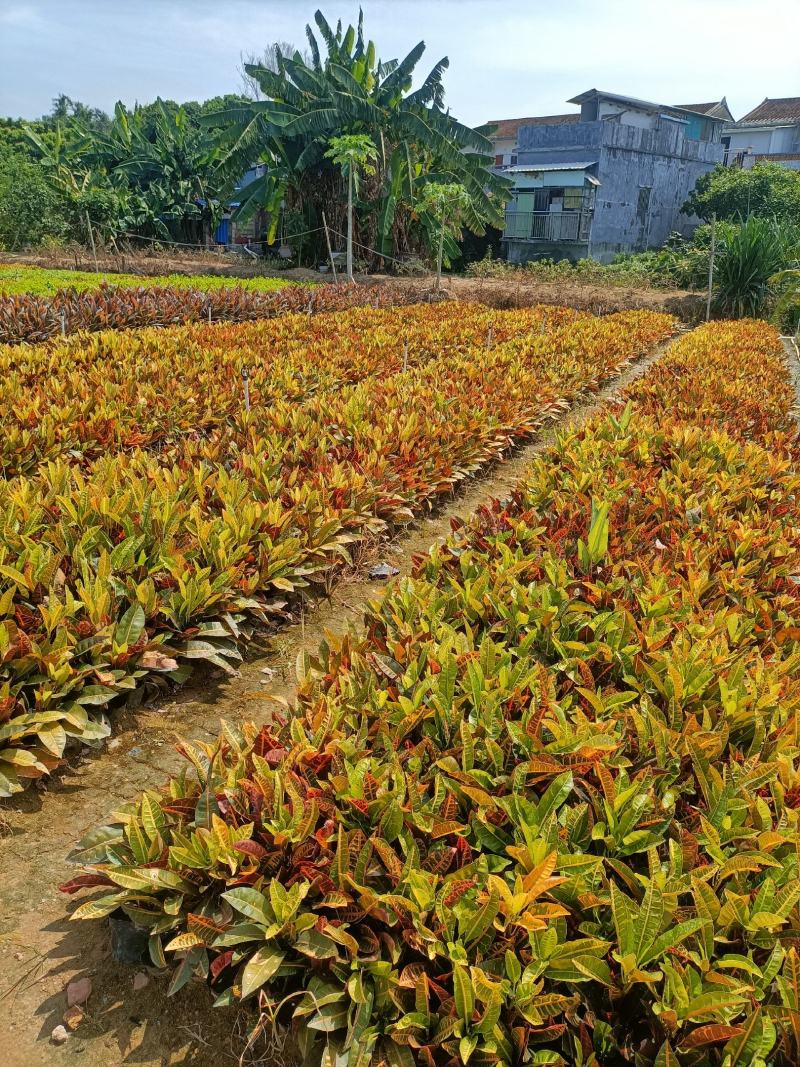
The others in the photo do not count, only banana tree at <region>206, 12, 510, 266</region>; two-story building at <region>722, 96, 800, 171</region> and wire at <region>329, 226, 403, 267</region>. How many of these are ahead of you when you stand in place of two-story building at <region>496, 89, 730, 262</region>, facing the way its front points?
2

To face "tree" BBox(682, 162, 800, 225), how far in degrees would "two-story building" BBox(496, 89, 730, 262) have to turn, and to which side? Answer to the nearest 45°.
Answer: approximately 135° to its left

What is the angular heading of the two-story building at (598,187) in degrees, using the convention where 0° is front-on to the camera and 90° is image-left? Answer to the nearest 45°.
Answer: approximately 45°

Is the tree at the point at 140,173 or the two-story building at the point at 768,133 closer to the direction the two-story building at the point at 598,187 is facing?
the tree

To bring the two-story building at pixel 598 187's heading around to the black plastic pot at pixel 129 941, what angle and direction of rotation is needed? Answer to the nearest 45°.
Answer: approximately 45° to its left

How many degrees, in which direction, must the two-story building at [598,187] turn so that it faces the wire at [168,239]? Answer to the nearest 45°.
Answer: approximately 45° to its right

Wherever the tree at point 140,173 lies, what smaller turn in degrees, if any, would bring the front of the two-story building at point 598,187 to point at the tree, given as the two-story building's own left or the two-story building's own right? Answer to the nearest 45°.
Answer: approximately 45° to the two-story building's own right

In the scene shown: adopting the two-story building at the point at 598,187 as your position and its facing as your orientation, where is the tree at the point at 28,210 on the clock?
The tree is roughly at 1 o'clock from the two-story building.

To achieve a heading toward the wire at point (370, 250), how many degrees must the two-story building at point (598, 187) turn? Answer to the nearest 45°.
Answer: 0° — it already faces it
